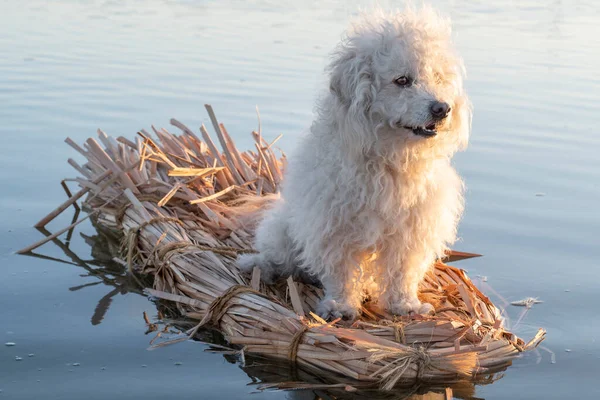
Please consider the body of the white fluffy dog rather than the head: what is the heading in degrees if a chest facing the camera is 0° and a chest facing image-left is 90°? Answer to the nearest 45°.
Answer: approximately 315°
